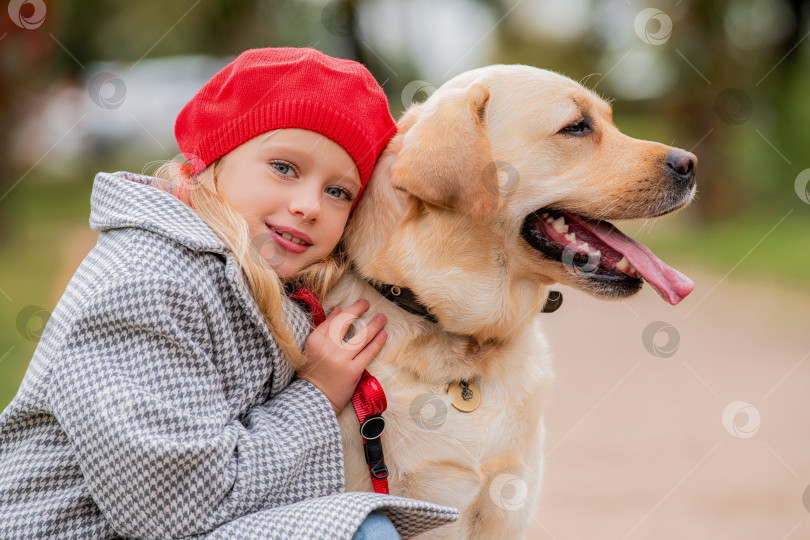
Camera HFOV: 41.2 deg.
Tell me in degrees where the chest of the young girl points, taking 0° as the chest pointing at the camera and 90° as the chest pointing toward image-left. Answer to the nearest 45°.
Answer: approximately 315°

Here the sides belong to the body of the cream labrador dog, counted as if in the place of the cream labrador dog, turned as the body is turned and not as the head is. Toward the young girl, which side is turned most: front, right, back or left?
right
